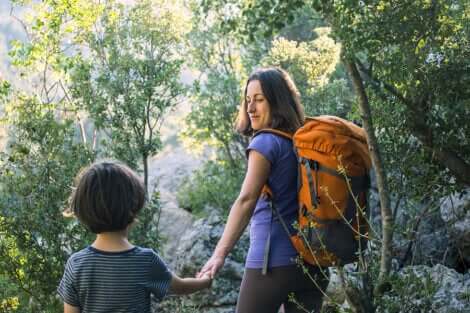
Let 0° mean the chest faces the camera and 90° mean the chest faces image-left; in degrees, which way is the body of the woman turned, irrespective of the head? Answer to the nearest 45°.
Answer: approximately 90°

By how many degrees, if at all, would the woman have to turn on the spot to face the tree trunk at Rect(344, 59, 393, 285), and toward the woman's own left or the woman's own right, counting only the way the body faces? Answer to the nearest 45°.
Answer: approximately 135° to the woman's own right

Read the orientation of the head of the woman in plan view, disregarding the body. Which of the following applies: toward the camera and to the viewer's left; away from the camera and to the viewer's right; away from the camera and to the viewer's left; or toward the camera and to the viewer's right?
toward the camera and to the viewer's left

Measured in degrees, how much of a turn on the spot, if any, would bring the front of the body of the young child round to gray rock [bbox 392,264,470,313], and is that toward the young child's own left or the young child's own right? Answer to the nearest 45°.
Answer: approximately 45° to the young child's own right

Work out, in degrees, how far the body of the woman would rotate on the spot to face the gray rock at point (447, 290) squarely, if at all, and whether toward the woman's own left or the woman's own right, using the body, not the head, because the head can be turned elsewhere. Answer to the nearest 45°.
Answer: approximately 135° to the woman's own right

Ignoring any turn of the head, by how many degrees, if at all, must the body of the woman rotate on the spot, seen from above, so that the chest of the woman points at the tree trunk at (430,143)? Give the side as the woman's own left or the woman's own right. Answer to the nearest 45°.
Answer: approximately 135° to the woman's own right

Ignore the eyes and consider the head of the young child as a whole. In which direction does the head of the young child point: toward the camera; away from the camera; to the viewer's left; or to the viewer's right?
away from the camera

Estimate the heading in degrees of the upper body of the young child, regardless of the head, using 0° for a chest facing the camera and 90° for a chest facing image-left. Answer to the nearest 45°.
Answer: approximately 180°
